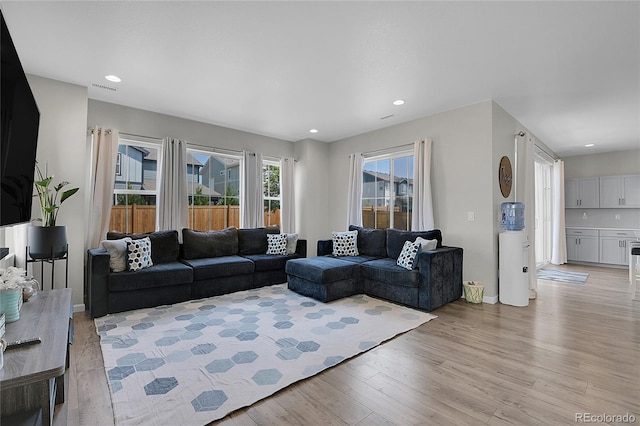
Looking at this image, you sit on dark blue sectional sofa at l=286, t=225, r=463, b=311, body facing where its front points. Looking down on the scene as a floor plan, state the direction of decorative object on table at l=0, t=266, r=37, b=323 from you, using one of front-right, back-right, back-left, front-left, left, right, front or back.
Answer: front

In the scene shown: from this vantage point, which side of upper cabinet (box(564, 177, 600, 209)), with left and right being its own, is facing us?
front

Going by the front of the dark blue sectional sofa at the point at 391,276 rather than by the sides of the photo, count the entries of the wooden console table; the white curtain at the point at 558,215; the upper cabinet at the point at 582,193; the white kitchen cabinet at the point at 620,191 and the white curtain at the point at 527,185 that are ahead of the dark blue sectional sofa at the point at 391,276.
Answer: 1

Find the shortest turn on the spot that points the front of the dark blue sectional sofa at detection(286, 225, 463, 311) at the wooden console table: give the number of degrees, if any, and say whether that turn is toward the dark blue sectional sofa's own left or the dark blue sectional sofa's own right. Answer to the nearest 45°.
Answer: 0° — it already faces it

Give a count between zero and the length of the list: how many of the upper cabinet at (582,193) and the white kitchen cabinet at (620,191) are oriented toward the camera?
2

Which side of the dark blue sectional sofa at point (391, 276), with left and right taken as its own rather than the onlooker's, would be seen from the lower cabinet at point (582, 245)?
back

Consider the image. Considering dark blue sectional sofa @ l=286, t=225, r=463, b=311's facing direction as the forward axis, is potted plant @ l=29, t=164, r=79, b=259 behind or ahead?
ahead

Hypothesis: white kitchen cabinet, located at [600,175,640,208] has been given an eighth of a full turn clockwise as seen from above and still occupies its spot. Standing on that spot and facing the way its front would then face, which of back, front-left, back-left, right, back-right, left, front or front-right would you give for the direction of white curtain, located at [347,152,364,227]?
front

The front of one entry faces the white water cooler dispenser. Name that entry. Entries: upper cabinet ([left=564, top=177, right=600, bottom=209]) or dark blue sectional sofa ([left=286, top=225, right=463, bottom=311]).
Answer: the upper cabinet

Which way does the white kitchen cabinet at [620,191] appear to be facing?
toward the camera

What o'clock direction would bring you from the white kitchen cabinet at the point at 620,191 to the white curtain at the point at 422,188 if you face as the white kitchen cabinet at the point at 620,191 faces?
The white curtain is roughly at 1 o'clock from the white kitchen cabinet.

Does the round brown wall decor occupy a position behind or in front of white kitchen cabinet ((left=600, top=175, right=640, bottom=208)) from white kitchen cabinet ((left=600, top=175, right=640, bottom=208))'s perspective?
in front

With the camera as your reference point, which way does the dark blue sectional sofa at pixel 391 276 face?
facing the viewer and to the left of the viewer

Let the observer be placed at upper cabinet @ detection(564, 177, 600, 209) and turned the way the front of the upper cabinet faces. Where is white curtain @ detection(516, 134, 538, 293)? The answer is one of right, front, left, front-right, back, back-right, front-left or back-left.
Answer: front

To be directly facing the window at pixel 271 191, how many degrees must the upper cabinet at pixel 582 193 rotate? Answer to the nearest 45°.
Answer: approximately 45° to its right
